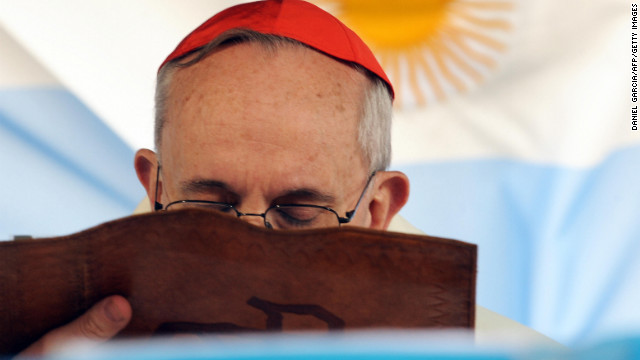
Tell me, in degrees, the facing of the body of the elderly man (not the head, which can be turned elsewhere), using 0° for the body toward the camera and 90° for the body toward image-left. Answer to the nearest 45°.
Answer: approximately 0°

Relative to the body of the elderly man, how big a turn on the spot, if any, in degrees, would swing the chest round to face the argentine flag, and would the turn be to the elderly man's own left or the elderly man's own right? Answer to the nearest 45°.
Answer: approximately 135° to the elderly man's own left
